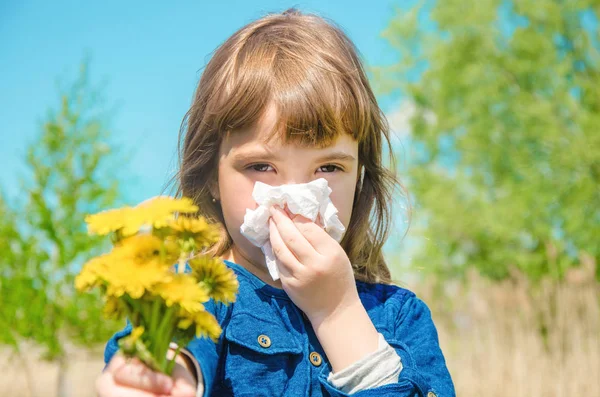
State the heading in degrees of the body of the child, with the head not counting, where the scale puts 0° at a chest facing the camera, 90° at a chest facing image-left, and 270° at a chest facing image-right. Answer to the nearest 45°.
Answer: approximately 0°

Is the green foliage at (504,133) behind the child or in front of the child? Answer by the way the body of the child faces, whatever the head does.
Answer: behind
